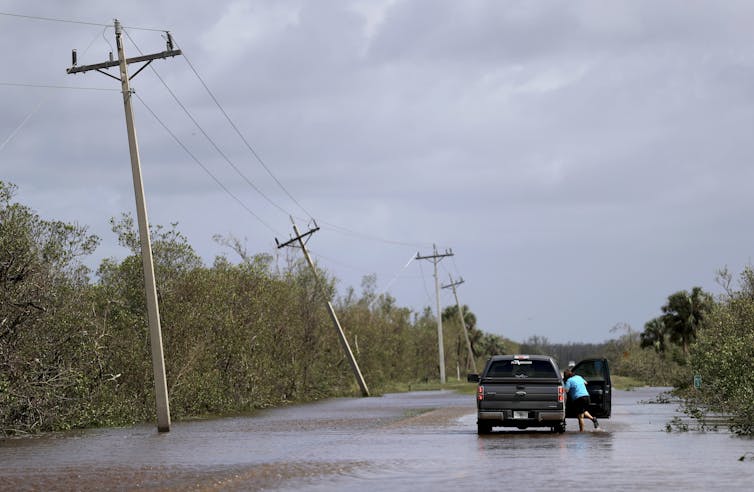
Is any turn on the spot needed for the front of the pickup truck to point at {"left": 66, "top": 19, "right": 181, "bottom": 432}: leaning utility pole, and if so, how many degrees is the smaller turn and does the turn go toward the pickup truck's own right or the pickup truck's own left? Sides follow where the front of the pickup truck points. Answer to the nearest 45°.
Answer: approximately 90° to the pickup truck's own left

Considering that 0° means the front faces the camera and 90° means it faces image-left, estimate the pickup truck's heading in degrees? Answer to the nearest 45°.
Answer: approximately 180°
